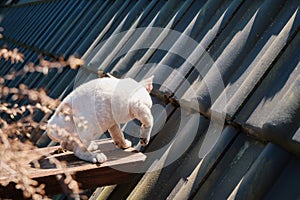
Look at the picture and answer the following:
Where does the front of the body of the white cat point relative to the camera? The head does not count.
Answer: to the viewer's right
